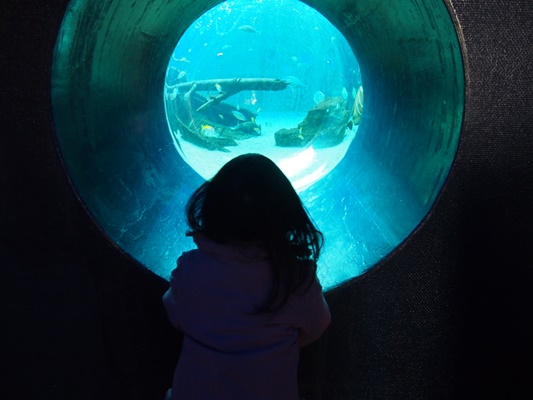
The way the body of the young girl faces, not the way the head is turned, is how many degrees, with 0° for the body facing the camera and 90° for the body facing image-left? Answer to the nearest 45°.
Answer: approximately 180°

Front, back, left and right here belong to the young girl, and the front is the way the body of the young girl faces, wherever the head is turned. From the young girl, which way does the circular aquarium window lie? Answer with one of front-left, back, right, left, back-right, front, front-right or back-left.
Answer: front

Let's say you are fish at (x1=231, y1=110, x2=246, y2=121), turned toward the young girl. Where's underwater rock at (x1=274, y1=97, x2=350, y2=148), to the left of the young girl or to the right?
left

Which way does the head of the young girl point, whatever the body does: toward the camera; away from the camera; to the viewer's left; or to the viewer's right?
away from the camera

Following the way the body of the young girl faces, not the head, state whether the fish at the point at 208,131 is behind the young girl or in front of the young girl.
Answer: in front

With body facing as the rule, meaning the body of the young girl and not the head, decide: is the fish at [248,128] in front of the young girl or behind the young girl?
in front

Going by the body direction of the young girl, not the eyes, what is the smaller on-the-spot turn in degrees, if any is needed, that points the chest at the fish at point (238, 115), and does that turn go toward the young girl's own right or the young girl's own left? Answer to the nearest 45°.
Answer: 0° — they already face it
